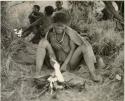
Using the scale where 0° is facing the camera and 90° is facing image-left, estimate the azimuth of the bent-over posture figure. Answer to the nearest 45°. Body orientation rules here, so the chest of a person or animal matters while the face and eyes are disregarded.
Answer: approximately 0°
